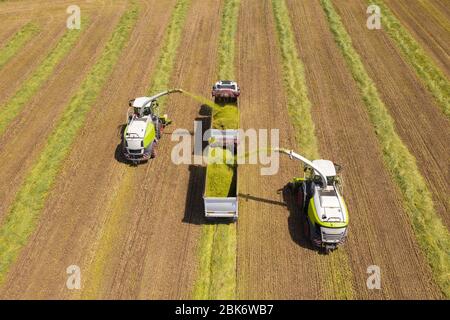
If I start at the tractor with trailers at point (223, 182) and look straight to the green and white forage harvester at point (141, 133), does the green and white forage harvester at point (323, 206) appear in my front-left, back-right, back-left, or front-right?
back-right

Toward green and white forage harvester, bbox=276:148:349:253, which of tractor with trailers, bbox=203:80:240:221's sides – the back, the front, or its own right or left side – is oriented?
right

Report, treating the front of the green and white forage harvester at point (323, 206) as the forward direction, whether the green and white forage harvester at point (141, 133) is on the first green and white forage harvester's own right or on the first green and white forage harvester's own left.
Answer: on the first green and white forage harvester's own left

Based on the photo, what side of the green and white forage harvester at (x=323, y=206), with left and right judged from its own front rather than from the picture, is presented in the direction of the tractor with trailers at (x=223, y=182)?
left

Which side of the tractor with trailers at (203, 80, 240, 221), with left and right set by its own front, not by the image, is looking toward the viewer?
back

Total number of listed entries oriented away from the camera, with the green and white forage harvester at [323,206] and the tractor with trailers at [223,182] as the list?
2

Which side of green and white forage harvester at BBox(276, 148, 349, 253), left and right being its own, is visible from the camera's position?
back

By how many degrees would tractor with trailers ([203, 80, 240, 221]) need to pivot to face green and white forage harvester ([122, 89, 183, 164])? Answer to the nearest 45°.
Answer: approximately 45° to its left
